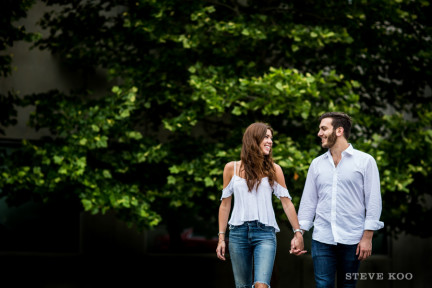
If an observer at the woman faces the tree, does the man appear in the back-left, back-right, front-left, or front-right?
back-right

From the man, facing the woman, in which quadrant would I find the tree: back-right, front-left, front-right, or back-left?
front-right

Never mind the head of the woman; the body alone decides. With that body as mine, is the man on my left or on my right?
on my left

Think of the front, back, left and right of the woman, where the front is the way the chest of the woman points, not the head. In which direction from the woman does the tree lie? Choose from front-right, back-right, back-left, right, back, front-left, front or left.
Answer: back-right

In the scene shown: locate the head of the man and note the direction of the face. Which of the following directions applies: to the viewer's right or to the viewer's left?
to the viewer's left

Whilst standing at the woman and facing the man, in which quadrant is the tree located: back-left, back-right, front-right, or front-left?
back-left

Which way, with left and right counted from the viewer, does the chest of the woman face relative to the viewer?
facing the viewer
